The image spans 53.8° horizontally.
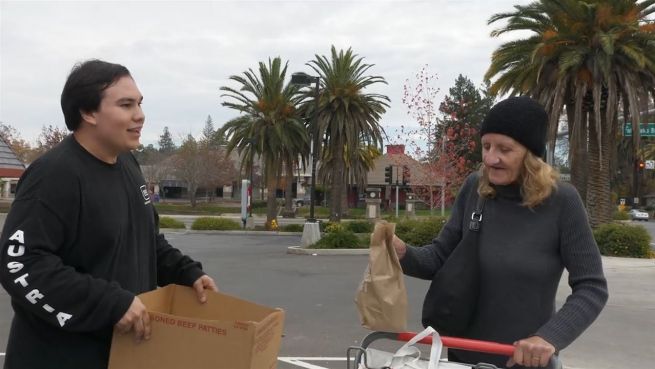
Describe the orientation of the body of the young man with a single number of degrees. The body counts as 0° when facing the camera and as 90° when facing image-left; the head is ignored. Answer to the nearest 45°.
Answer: approximately 315°

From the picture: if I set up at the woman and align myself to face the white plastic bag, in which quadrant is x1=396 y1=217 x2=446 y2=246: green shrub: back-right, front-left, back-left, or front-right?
back-right

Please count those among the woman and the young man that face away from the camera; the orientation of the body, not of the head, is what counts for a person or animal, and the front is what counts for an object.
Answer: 0

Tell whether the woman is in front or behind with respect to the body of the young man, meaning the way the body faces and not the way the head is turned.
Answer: in front

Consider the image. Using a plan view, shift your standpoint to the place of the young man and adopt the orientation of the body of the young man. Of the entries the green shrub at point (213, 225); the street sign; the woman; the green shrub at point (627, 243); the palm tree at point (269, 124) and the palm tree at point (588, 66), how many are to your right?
0

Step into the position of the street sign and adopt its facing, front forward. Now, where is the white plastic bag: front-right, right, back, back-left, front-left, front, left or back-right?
front

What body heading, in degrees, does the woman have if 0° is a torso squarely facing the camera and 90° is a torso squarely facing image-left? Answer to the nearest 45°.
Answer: approximately 45°

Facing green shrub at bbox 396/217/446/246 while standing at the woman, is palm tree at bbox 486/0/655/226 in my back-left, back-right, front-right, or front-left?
front-right

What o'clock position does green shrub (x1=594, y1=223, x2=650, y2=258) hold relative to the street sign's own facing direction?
The green shrub is roughly at 12 o'clock from the street sign.

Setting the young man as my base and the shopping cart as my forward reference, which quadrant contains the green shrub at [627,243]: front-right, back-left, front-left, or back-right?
front-left

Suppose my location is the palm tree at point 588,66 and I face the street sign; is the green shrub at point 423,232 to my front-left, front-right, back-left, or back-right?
back-left

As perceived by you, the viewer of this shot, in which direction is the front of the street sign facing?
facing the viewer

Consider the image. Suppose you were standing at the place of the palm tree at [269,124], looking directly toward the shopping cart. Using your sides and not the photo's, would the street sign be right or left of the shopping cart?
left

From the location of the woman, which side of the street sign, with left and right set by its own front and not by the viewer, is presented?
front

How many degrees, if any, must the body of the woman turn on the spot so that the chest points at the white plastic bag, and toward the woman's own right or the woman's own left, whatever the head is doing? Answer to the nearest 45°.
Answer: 0° — they already face it

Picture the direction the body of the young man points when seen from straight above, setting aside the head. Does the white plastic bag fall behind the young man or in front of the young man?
in front

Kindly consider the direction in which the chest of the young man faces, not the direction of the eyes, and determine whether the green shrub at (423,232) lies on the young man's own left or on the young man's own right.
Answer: on the young man's own left

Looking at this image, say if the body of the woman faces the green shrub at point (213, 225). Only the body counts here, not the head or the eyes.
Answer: no

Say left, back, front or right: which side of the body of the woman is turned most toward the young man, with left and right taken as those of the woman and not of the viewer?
front
